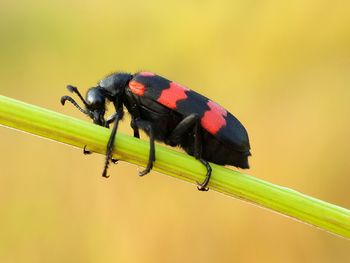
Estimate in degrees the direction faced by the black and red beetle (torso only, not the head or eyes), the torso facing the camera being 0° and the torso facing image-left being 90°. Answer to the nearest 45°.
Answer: approximately 90°
